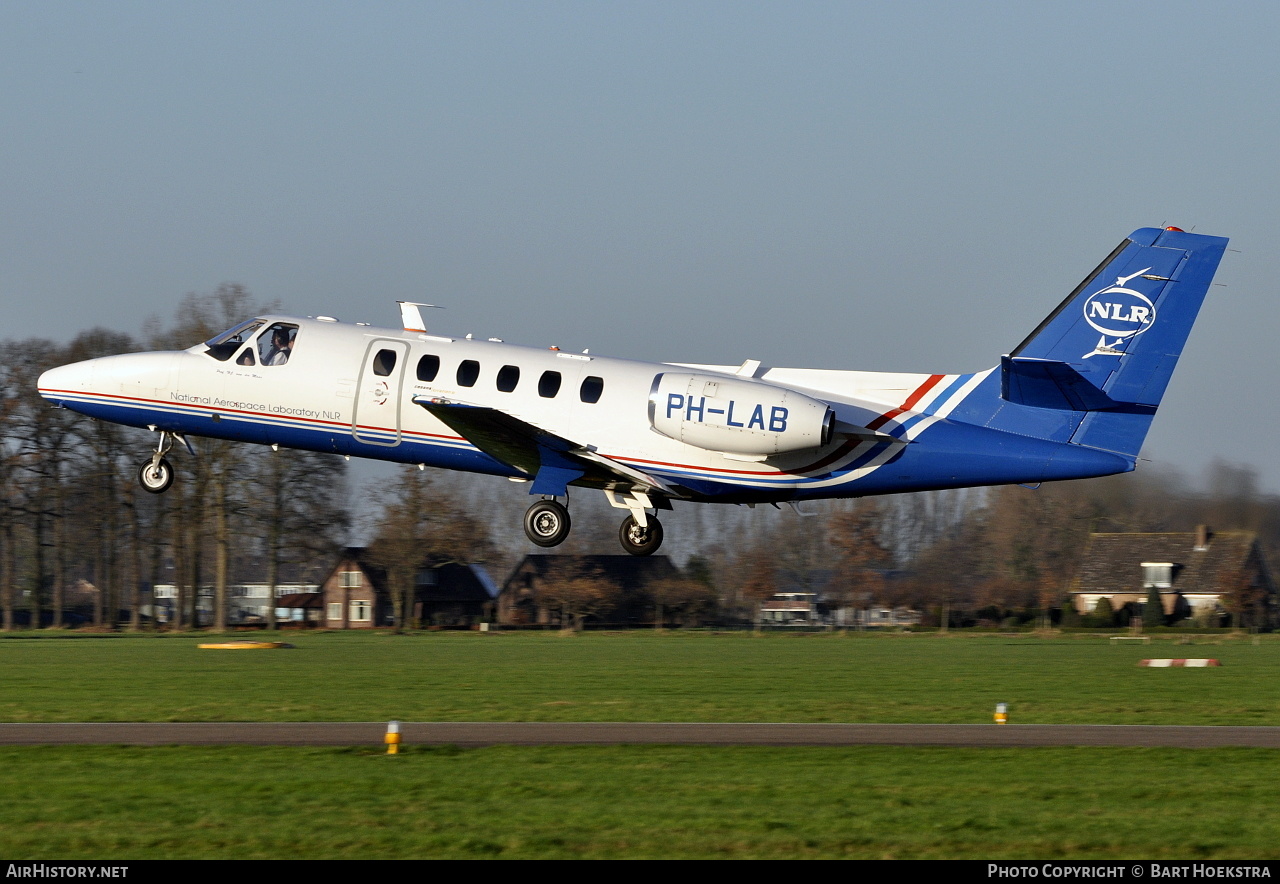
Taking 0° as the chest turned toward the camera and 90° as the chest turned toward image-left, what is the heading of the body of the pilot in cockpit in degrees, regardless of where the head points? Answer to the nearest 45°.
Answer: approximately 90°

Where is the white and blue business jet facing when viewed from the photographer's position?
facing to the left of the viewer

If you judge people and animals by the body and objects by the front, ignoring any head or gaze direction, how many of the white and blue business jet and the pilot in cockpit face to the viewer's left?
2
